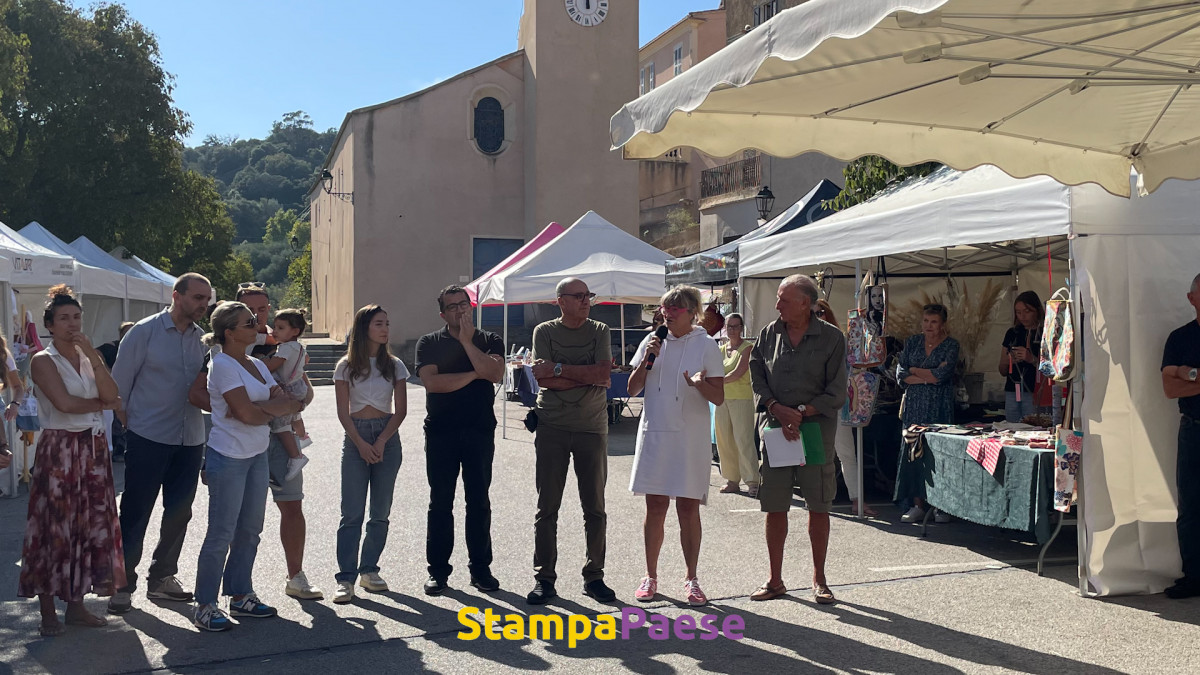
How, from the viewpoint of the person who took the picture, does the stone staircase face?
facing the viewer

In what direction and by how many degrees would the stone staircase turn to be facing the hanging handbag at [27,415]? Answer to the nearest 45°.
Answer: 0° — it already faces it

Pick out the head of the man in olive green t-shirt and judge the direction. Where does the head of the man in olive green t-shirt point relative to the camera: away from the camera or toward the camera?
toward the camera

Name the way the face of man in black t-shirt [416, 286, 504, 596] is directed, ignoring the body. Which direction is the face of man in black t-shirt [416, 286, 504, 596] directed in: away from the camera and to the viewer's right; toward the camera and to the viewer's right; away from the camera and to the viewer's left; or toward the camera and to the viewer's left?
toward the camera and to the viewer's right

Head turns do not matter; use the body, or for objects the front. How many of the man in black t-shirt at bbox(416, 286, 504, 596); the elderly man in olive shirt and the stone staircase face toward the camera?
3

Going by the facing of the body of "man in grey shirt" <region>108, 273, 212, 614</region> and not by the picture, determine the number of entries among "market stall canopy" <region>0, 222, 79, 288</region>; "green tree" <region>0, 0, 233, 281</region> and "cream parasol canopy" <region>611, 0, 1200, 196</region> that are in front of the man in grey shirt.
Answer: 1

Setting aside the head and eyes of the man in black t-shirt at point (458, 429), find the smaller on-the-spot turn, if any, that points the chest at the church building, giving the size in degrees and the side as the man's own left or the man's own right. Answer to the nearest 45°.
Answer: approximately 180°

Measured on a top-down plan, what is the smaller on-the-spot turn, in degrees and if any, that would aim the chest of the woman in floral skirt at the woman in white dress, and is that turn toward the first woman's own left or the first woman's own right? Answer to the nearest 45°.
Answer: approximately 45° to the first woman's own left

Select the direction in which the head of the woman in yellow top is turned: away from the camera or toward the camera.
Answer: toward the camera

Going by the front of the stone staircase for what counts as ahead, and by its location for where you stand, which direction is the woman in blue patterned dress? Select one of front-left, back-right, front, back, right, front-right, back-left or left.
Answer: front

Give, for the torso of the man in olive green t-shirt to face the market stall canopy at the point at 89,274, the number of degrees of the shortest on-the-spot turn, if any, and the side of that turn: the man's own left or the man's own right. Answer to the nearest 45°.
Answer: approximately 135° to the man's own right

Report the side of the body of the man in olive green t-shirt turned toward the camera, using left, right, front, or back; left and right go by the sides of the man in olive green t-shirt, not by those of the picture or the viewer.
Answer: front
